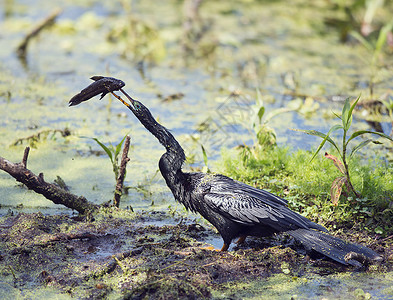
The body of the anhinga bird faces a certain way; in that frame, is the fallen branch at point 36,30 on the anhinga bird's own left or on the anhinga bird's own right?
on the anhinga bird's own right

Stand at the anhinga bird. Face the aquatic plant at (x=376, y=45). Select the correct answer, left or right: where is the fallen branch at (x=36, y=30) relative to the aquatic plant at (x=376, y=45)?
left

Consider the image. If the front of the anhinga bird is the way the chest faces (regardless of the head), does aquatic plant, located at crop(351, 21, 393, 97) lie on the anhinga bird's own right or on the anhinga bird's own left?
on the anhinga bird's own right

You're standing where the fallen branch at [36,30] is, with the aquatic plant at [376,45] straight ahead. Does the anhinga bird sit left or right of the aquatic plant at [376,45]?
right

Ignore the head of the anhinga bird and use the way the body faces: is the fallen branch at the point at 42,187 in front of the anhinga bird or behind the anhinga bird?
in front

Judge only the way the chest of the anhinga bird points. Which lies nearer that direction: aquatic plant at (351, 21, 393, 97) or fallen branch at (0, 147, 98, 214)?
the fallen branch

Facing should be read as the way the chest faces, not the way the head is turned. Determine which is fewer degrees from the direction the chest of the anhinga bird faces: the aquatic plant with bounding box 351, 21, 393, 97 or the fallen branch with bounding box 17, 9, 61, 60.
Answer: the fallen branch

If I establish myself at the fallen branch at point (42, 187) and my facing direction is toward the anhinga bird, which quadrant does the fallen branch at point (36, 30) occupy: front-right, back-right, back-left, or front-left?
back-left

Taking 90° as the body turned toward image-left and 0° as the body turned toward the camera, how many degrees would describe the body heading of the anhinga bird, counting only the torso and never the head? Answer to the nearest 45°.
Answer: approximately 90°
